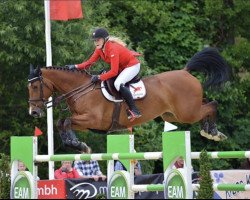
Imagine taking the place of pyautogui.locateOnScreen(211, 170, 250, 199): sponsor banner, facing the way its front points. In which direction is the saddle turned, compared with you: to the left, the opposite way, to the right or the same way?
to the right

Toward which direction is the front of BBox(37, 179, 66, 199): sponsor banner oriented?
toward the camera

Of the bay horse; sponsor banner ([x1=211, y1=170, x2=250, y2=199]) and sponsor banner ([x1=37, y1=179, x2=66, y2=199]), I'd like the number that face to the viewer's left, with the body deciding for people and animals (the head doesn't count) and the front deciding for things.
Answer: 1

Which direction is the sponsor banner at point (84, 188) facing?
toward the camera

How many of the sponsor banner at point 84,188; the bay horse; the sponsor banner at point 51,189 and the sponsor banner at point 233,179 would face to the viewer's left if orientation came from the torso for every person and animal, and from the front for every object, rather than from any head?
1

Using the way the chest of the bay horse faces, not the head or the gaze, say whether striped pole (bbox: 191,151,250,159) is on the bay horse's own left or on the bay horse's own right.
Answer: on the bay horse's own left

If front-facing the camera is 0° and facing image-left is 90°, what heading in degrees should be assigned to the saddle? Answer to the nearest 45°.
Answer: approximately 90°

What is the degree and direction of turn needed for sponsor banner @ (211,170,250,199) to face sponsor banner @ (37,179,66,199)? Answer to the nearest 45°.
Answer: approximately 45° to its right

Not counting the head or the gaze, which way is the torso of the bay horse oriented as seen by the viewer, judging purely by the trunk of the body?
to the viewer's left

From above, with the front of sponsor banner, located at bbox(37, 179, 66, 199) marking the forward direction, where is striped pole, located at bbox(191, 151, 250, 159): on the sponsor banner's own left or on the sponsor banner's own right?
on the sponsor banner's own left

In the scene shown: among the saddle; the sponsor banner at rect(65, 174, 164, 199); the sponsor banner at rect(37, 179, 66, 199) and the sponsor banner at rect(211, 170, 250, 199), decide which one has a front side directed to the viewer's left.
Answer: the saddle
